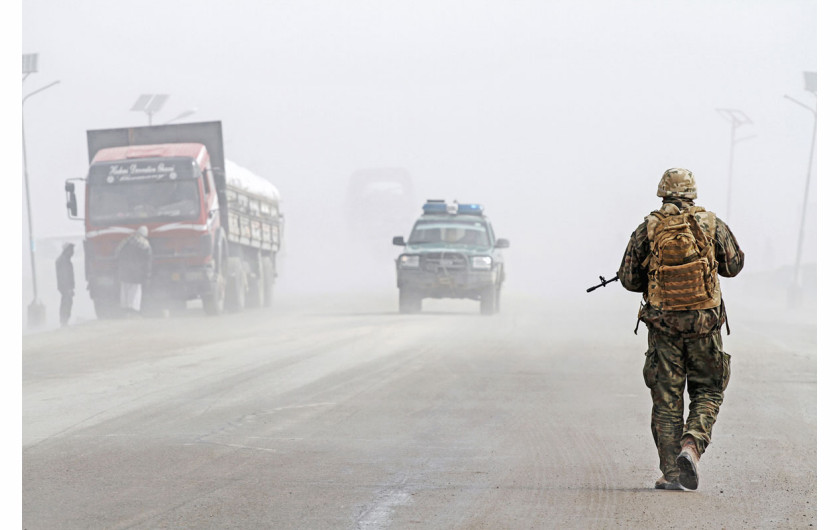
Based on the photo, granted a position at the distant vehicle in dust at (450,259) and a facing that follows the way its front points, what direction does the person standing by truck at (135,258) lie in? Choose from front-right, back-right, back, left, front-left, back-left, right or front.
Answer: right

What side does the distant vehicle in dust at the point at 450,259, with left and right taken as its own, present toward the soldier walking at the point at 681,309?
front

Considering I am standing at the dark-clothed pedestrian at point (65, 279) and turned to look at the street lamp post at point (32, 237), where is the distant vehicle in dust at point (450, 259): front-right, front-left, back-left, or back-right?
back-right

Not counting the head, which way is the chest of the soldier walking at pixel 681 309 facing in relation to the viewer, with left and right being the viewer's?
facing away from the viewer

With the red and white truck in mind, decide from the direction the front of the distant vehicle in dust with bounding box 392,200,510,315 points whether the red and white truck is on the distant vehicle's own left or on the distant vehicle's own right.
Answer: on the distant vehicle's own right

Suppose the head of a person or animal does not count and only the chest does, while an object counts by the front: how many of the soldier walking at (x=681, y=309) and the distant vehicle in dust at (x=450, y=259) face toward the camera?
1

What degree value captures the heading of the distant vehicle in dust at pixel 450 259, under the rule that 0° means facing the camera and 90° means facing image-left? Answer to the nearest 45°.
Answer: approximately 0°

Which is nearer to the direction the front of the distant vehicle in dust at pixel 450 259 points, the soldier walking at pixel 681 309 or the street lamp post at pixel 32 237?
the soldier walking

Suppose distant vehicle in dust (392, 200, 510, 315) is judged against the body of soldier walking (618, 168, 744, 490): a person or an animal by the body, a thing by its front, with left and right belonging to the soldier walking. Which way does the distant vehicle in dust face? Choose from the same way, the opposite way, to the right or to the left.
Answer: the opposite way

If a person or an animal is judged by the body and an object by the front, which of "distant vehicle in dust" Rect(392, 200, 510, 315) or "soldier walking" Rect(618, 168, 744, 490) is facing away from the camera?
the soldier walking
